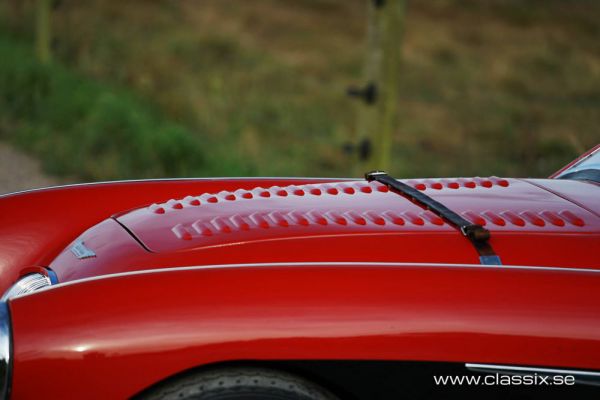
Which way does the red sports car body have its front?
to the viewer's left

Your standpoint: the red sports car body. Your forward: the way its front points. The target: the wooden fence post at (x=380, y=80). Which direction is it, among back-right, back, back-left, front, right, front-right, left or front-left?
right
